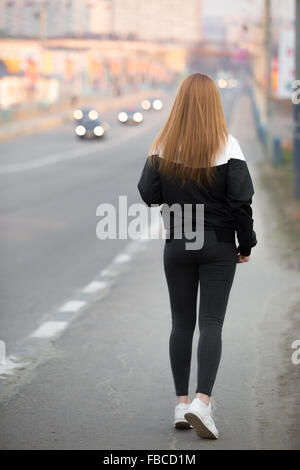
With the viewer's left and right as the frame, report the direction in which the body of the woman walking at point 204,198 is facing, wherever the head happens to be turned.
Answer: facing away from the viewer
